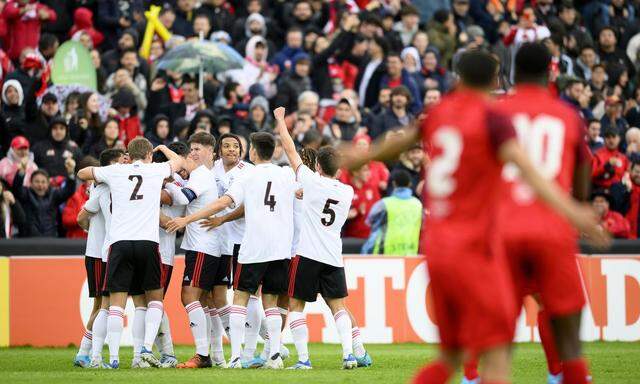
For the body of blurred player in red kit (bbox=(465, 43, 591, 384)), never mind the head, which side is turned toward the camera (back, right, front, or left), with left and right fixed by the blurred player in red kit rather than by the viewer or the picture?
back

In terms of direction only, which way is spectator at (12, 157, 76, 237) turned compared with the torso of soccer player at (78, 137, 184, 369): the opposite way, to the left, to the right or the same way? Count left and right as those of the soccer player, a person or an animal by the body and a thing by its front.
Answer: the opposite way

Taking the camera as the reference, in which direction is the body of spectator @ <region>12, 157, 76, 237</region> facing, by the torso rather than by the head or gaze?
toward the camera

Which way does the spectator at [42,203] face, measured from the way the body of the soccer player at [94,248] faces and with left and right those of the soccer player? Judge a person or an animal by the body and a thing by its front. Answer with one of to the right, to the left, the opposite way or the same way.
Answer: to the right

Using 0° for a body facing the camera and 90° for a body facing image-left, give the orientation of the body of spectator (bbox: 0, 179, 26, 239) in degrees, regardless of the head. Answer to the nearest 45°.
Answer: approximately 0°

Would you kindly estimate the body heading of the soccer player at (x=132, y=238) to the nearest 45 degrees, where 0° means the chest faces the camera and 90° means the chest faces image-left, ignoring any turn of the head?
approximately 180°

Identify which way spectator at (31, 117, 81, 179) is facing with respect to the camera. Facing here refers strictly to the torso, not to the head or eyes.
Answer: toward the camera

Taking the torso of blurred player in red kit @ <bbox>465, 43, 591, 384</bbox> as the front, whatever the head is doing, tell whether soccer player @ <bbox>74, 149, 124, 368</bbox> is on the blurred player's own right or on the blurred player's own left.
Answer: on the blurred player's own left

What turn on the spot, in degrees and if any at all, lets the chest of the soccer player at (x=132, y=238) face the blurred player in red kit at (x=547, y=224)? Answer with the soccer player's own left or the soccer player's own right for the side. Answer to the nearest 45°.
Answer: approximately 135° to the soccer player's own right

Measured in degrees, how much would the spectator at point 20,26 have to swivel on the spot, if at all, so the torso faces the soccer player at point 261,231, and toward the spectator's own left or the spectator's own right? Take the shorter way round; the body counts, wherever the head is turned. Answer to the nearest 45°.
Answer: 0° — they already face them

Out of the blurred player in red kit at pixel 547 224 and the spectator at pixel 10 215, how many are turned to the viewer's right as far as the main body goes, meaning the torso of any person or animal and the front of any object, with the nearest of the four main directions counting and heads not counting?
0
